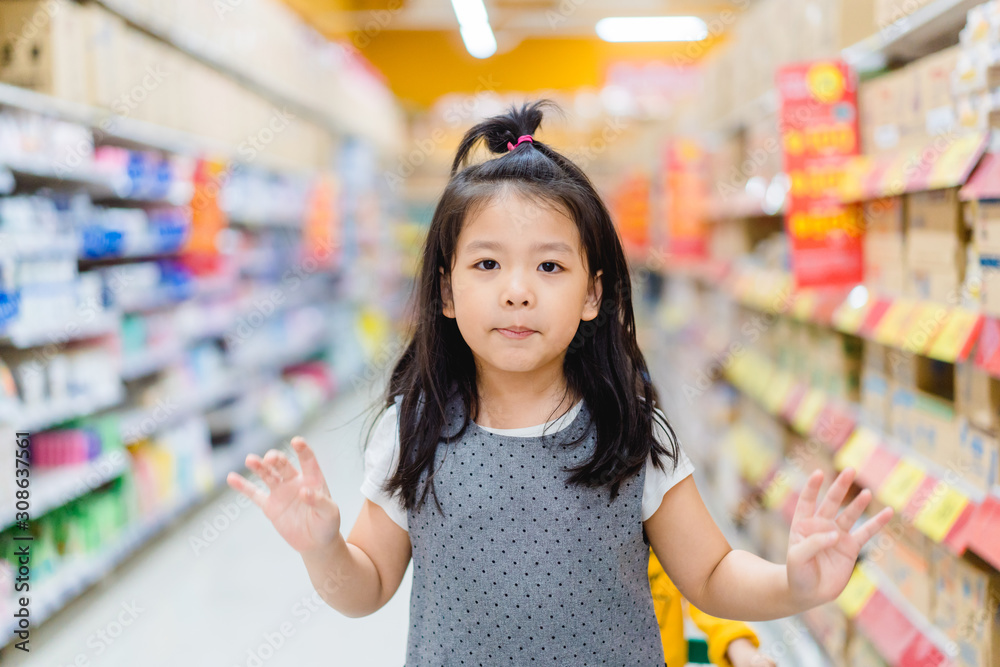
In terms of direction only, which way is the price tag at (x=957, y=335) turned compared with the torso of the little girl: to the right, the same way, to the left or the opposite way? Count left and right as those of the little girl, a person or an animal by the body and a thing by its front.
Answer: to the right

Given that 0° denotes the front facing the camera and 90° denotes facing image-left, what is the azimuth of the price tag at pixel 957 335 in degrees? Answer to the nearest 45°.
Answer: approximately 45°

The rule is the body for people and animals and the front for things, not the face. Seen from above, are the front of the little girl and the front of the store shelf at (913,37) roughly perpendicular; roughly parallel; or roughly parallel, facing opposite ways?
roughly perpendicular

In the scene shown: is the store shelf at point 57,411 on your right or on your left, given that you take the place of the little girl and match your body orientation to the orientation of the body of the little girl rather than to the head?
on your right

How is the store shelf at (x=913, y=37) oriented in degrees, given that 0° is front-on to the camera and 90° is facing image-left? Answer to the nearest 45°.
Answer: approximately 45°
